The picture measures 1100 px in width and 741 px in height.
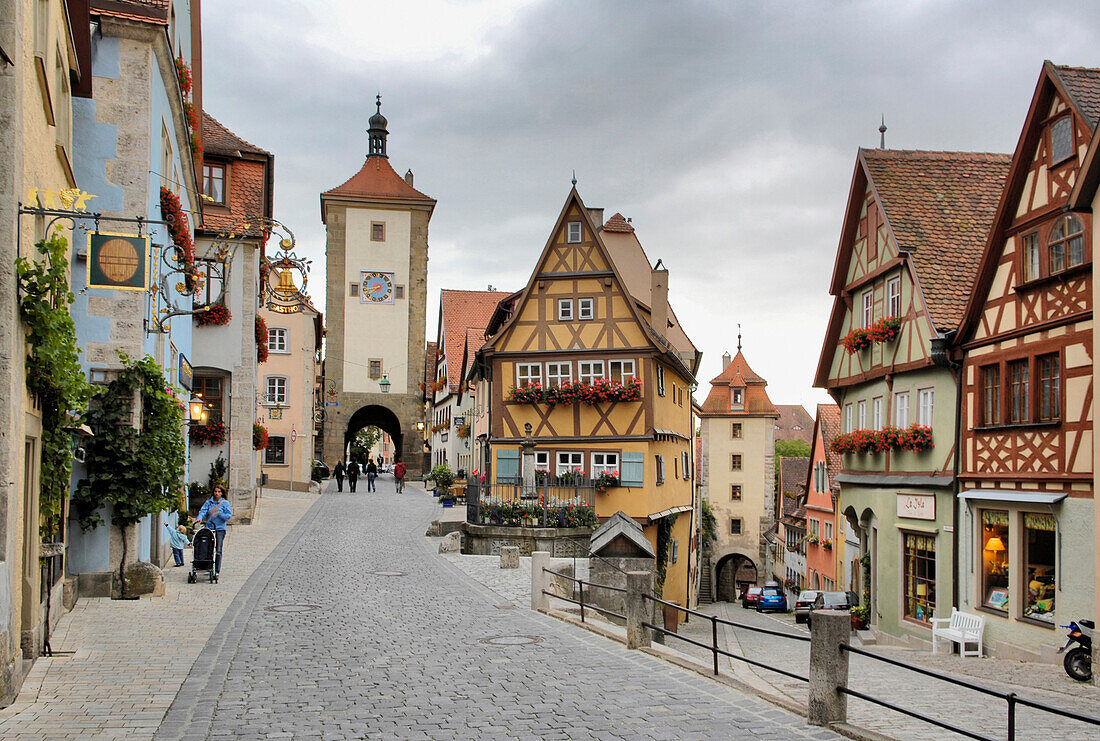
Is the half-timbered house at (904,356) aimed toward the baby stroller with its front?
yes

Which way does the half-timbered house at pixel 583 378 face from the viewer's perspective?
toward the camera

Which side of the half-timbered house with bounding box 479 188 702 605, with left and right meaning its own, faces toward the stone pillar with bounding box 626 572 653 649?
front

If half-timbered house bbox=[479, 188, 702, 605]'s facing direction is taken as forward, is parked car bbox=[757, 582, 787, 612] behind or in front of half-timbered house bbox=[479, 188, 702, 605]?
behind

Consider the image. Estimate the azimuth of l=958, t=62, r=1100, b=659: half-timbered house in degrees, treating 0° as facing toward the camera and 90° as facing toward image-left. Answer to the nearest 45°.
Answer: approximately 45°

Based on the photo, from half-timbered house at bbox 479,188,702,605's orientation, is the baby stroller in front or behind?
in front

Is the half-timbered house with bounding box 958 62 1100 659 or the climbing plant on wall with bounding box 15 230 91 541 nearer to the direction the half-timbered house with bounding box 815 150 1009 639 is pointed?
the climbing plant on wall

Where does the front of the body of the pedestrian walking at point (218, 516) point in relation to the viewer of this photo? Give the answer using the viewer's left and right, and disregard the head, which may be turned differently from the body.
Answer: facing the viewer

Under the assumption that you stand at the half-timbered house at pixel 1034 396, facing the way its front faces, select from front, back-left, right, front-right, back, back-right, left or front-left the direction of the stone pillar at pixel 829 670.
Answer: front-left

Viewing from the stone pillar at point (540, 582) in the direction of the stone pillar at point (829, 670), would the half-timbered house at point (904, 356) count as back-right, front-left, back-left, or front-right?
back-left

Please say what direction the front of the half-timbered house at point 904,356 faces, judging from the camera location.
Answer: facing the viewer and to the left of the viewer

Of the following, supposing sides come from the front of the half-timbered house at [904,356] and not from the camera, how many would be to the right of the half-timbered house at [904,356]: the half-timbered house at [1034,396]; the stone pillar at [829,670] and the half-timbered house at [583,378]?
1
